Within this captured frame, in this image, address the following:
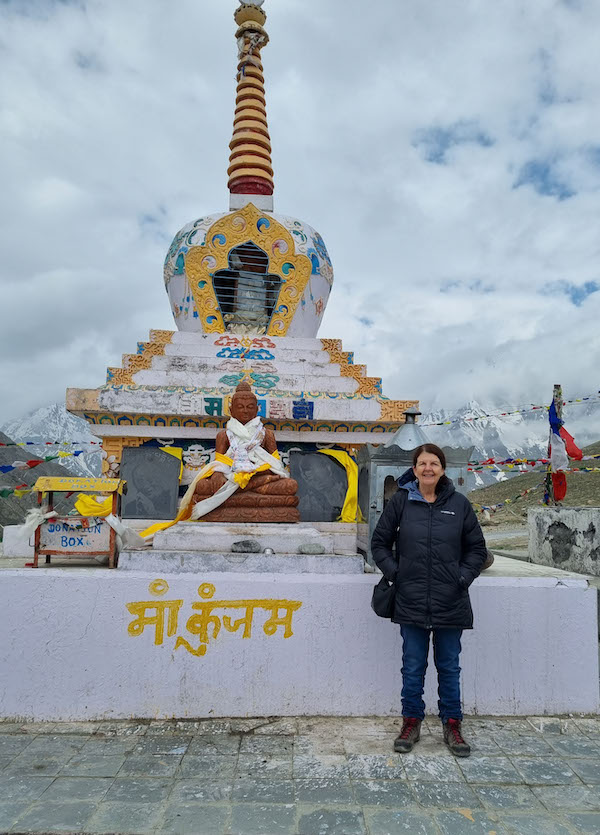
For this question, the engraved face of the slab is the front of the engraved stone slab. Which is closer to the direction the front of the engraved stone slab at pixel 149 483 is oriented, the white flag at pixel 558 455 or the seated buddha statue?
the seated buddha statue

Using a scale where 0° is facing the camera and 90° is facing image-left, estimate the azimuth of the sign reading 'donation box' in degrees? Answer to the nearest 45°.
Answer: approximately 0°

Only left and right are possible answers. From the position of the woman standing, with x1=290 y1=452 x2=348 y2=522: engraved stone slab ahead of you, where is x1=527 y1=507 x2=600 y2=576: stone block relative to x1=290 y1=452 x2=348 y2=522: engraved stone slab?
right

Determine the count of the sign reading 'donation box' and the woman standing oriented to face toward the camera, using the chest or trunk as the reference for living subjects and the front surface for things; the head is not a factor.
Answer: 2

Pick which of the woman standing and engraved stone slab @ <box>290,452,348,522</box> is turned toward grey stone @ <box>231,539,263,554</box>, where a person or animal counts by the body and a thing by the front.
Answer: the engraved stone slab

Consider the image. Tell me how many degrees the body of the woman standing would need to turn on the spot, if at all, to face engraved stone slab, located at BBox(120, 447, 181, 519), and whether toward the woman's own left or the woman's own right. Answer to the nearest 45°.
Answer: approximately 135° to the woman's own right

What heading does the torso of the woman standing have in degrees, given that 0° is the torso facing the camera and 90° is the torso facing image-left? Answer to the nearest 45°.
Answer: approximately 0°
